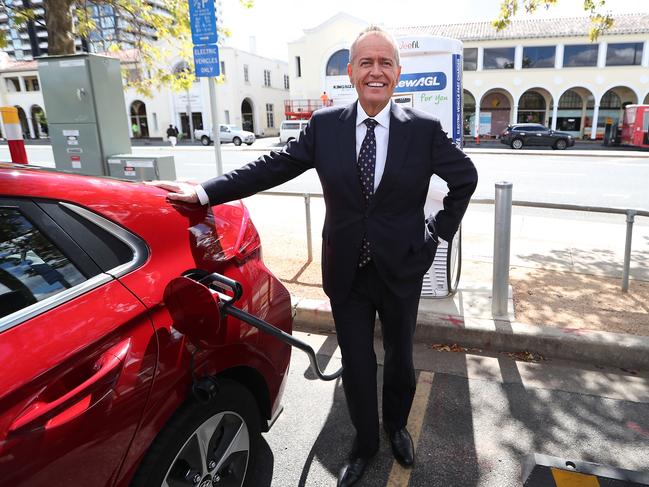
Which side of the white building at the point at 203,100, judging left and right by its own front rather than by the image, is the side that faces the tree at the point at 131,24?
front

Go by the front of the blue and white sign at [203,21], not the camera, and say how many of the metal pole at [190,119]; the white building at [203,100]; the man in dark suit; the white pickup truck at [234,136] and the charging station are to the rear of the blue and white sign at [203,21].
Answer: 3

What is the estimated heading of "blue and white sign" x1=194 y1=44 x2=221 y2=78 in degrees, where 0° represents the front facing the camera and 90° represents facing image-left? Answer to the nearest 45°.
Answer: approximately 0°

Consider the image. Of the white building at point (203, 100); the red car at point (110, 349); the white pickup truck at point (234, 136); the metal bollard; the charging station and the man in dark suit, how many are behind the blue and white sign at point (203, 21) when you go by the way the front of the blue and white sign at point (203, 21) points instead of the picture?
2

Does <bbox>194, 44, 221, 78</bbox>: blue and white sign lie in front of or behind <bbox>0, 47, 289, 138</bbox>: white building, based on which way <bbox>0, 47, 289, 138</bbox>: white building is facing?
in front

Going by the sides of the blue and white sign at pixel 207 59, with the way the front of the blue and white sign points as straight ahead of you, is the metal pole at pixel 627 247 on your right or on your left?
on your left

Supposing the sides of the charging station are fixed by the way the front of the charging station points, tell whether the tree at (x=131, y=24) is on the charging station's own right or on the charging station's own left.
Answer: on the charging station's own right

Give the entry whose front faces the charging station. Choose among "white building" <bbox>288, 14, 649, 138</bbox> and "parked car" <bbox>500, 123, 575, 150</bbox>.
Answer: the white building

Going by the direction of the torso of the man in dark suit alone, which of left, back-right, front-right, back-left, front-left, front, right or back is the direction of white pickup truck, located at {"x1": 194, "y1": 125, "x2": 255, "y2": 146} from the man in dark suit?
back
